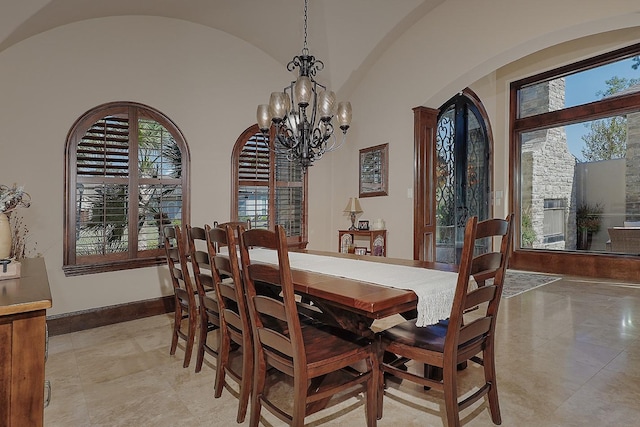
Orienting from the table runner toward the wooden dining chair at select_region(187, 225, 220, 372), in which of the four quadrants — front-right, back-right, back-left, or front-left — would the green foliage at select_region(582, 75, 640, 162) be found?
back-right

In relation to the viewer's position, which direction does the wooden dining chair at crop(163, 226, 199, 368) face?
facing away from the viewer and to the right of the viewer

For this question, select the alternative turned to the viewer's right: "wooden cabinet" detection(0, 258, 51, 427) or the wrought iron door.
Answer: the wooden cabinet

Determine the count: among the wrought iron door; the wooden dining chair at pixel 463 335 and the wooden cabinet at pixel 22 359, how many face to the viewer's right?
1

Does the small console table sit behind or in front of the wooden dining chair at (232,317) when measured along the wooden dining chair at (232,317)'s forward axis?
in front

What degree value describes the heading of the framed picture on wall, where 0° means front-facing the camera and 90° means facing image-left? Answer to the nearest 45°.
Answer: approximately 45°

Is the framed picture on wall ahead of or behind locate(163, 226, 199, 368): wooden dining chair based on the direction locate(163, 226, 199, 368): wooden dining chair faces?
ahead

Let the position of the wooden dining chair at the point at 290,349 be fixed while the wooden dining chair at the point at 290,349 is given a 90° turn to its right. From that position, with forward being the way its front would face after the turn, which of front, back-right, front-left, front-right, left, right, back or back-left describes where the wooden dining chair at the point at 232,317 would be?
back

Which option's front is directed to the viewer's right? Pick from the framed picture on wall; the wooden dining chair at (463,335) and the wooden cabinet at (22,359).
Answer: the wooden cabinet

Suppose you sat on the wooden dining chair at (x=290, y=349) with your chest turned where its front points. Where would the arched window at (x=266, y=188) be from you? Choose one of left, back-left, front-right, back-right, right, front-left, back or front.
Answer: front-left

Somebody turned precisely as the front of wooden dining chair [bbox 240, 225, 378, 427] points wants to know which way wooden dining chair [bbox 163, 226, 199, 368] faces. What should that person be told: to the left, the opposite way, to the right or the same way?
the same way

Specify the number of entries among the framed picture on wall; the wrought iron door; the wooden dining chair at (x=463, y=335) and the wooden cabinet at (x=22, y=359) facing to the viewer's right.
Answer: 1

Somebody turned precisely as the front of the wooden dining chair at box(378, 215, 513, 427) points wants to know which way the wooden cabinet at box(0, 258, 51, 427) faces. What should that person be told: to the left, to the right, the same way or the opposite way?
to the right

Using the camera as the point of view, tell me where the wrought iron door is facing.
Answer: facing the viewer and to the left of the viewer

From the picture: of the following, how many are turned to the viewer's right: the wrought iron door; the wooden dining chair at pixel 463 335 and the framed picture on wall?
0

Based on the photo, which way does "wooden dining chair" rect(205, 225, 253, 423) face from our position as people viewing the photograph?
facing away from the viewer and to the right of the viewer

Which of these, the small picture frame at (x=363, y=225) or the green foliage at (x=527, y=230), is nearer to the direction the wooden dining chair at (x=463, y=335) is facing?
the small picture frame

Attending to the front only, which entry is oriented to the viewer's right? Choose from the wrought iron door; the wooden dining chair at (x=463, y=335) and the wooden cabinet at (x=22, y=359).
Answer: the wooden cabinet

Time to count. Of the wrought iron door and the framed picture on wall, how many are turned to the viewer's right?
0

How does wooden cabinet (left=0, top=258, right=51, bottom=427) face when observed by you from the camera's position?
facing to the right of the viewer
